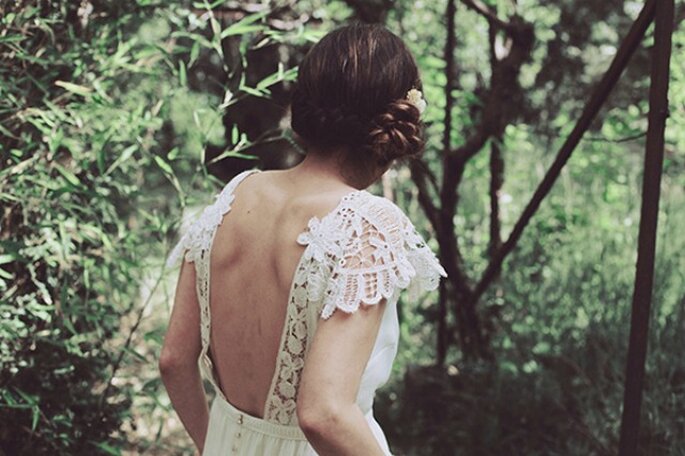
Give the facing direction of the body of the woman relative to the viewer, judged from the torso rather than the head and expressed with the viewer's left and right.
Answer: facing away from the viewer and to the right of the viewer
